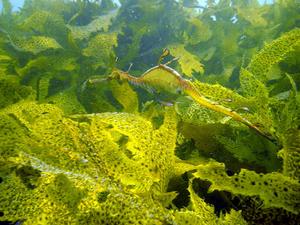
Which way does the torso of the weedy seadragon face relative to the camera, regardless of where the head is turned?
to the viewer's left
